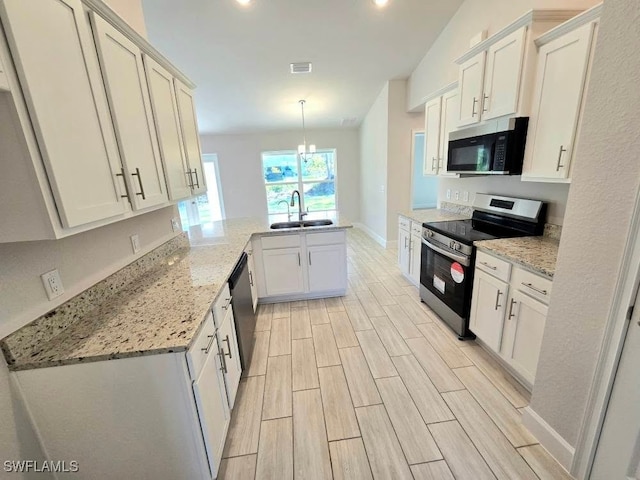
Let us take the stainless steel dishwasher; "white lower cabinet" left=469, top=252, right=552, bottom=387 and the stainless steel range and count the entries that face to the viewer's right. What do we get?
1

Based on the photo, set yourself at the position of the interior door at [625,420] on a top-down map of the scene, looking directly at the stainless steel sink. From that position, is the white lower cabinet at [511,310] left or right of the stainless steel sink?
right

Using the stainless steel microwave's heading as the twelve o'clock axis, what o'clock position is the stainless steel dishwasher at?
The stainless steel dishwasher is roughly at 12 o'clock from the stainless steel microwave.

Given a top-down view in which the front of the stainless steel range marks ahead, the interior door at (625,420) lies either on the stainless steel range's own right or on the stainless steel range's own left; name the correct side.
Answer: on the stainless steel range's own left

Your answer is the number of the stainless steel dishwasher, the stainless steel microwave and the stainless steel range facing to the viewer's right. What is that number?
1

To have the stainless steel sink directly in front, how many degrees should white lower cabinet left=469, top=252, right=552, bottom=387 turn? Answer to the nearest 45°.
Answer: approximately 45° to its right

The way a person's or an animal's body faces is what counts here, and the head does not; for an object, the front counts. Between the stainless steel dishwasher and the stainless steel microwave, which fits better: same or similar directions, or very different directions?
very different directions

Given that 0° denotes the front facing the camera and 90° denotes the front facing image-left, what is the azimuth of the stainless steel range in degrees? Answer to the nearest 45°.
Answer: approximately 45°

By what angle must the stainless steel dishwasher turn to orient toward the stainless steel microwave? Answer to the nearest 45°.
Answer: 0° — it already faces it

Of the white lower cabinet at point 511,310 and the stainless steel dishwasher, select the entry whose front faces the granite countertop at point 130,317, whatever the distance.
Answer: the white lower cabinet

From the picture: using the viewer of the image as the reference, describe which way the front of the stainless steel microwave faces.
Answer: facing the viewer and to the left of the viewer

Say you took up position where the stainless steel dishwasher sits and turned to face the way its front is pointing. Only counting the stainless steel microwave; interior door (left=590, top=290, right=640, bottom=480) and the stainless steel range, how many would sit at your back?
0

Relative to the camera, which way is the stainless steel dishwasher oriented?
to the viewer's right

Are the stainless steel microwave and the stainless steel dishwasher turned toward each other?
yes

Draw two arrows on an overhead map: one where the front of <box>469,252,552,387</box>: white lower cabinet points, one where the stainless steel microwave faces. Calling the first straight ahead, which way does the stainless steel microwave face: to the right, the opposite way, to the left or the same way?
the same way
